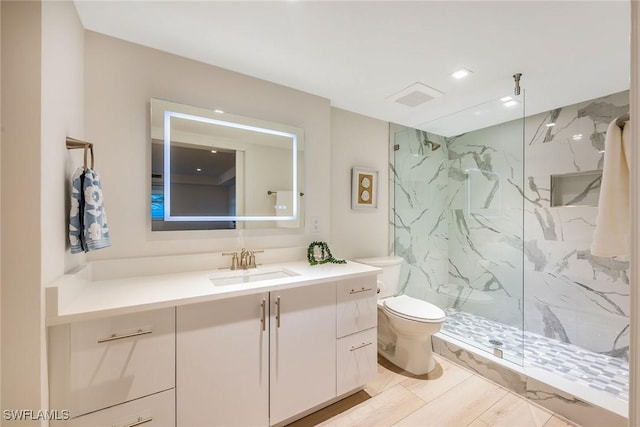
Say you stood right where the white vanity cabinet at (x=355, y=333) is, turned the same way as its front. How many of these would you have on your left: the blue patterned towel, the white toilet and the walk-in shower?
2

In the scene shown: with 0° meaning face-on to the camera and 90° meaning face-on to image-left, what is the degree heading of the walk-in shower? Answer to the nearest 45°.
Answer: approximately 45°

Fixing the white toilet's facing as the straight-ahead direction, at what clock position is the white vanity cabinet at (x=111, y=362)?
The white vanity cabinet is roughly at 3 o'clock from the white toilet.

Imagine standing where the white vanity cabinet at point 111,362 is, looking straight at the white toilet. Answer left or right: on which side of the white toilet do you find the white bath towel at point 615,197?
right

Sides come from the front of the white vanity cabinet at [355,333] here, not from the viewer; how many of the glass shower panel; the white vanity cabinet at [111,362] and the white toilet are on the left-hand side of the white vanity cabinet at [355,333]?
2

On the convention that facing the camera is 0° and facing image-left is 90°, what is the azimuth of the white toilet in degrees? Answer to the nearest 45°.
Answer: approximately 315°

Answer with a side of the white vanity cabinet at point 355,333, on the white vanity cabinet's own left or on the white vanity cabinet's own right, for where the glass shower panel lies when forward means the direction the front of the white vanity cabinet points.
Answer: on the white vanity cabinet's own left

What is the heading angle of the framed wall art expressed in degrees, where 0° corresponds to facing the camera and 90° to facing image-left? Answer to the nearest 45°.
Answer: approximately 315°

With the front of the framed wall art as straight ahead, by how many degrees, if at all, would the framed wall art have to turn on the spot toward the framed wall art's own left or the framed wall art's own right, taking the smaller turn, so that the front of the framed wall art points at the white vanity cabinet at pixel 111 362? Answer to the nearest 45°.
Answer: approximately 90° to the framed wall art's own right
